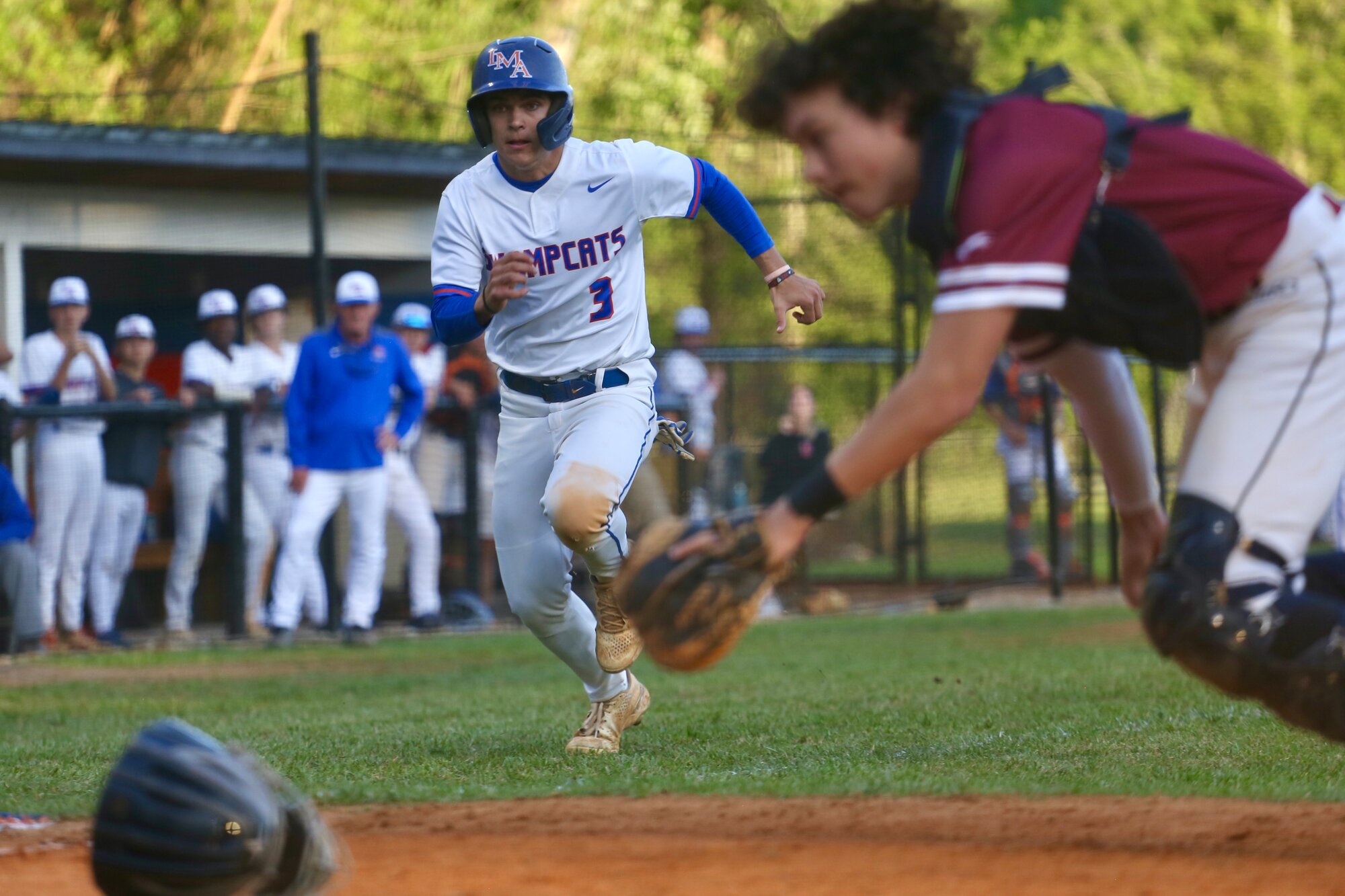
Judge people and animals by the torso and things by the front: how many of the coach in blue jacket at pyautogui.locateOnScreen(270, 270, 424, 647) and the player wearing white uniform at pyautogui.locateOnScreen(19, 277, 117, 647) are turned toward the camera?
2

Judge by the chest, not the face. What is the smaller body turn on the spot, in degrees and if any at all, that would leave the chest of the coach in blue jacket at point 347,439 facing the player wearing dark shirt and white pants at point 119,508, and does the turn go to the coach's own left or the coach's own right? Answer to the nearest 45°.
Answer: approximately 90° to the coach's own right

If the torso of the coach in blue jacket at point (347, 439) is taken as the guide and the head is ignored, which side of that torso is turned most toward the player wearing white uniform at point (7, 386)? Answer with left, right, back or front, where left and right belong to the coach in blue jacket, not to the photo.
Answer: right

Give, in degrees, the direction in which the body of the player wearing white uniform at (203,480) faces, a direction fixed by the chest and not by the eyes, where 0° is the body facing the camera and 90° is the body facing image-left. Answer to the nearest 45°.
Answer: approximately 315°

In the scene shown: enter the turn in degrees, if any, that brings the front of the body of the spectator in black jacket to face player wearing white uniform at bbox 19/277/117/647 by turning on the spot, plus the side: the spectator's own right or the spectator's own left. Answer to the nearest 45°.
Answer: approximately 45° to the spectator's own right

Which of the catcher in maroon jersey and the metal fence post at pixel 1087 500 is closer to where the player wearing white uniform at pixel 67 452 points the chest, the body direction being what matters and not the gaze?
the catcher in maroon jersey
